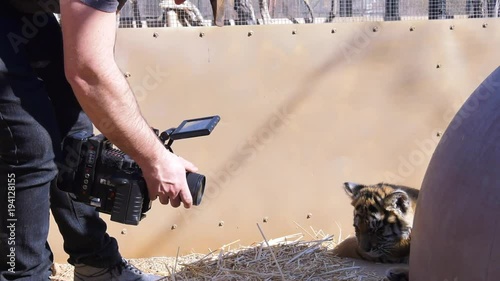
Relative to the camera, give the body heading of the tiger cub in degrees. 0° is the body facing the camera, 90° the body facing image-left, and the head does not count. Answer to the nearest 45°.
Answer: approximately 45°
